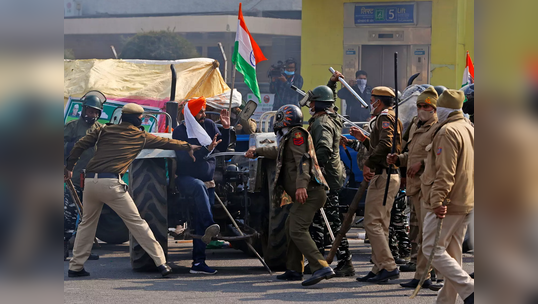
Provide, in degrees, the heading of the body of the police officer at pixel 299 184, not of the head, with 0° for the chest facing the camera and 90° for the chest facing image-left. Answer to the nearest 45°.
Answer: approximately 90°

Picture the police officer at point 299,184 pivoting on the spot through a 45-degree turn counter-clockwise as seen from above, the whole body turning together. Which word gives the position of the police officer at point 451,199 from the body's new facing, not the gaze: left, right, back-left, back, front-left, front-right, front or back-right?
left

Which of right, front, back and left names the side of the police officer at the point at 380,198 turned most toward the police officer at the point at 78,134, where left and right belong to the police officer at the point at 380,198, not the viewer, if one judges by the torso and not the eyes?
front

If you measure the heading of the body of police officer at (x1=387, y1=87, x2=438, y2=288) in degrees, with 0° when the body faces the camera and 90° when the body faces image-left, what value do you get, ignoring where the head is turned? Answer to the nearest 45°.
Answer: approximately 45°

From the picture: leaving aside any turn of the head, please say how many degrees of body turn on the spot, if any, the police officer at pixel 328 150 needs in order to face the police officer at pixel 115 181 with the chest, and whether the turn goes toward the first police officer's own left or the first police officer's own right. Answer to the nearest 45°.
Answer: approximately 45° to the first police officer's own left

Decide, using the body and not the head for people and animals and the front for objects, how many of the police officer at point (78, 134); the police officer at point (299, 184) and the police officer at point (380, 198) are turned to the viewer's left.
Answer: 2

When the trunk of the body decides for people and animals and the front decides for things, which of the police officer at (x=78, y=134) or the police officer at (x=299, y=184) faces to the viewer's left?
the police officer at (x=299, y=184)

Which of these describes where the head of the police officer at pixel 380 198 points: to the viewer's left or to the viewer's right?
to the viewer's left

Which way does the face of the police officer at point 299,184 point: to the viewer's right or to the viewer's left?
to the viewer's left

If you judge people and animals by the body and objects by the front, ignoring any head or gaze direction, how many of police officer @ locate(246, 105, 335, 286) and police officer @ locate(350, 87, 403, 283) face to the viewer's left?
2

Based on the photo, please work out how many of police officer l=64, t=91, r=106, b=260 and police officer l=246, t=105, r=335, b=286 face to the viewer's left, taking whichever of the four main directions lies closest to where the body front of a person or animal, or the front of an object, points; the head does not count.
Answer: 1

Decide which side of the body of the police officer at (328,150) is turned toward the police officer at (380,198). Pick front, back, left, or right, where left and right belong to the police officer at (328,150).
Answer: back

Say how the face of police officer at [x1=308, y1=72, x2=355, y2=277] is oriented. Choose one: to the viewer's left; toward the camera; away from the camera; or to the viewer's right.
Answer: to the viewer's left

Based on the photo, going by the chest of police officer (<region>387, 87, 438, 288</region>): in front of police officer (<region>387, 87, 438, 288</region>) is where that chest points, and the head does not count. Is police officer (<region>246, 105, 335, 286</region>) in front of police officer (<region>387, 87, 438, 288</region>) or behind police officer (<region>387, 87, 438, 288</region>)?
in front

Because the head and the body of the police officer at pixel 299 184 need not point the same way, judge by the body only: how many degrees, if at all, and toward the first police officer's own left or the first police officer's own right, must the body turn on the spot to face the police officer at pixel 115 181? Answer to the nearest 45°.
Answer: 0° — they already face them

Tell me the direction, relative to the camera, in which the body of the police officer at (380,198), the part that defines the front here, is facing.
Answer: to the viewer's left
